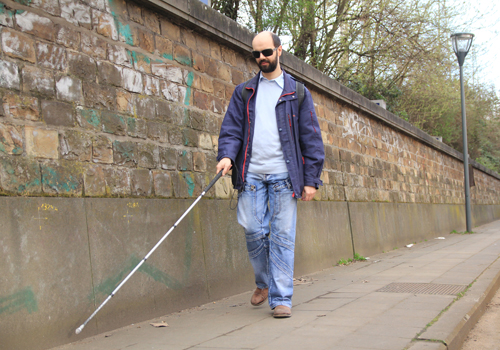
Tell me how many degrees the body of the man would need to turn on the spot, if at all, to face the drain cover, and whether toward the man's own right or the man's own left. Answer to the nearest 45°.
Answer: approximately 135° to the man's own left

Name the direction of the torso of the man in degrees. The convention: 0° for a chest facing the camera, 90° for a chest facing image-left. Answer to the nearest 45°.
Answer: approximately 0°

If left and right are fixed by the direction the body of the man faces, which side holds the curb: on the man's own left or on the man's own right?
on the man's own left
